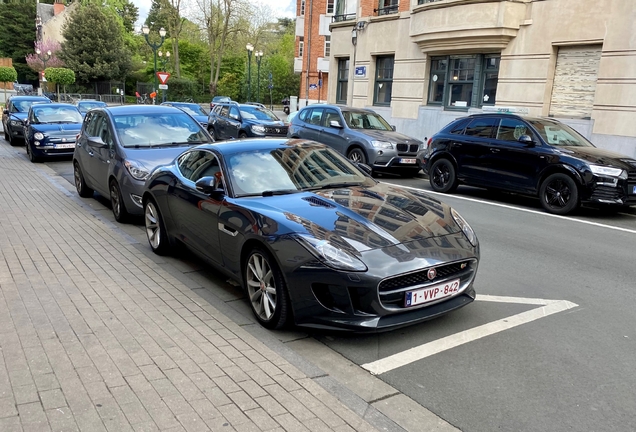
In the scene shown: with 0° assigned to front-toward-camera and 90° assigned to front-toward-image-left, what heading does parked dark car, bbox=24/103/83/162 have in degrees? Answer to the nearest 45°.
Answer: approximately 315°

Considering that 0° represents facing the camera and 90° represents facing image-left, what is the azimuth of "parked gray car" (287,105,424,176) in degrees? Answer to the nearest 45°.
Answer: approximately 315°

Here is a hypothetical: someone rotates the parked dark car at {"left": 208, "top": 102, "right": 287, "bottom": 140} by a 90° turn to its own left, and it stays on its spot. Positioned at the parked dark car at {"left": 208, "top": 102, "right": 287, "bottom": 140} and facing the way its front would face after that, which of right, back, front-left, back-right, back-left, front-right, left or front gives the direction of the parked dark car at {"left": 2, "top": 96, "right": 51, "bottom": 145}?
back-left

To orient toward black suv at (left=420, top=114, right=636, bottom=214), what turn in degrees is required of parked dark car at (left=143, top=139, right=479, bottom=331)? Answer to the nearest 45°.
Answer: approximately 90° to its left

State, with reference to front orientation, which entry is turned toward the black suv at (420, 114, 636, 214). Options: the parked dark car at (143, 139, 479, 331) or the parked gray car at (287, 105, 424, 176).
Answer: the parked gray car at (287, 105, 424, 176)

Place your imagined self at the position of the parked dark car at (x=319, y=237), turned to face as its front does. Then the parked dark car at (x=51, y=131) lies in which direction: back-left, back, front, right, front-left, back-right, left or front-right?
back

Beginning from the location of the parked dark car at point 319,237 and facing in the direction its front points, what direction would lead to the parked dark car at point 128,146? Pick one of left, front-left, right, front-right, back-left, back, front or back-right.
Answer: back
